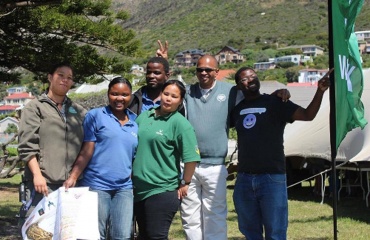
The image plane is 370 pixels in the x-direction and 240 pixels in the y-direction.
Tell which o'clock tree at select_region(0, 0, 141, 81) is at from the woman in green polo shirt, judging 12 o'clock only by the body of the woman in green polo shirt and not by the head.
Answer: The tree is roughly at 4 o'clock from the woman in green polo shirt.

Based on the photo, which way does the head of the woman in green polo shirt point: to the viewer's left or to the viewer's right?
to the viewer's left

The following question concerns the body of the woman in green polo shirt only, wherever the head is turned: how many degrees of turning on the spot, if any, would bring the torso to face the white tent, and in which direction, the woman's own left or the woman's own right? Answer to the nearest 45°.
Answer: approximately 180°

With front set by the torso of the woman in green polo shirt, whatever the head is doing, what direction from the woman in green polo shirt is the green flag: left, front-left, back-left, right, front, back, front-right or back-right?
back-left

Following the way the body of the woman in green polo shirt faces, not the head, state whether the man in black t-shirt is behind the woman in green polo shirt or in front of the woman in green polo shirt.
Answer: behind

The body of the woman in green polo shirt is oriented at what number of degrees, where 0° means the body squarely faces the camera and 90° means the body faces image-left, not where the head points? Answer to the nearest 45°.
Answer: approximately 45°
